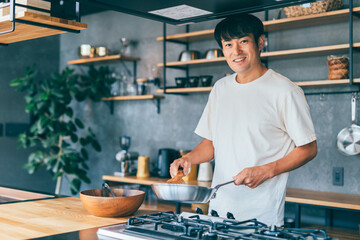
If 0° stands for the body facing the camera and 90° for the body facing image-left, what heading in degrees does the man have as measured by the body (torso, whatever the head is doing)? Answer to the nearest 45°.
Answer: approximately 45°

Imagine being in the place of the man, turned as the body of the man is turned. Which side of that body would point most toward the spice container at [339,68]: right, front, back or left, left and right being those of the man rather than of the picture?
back

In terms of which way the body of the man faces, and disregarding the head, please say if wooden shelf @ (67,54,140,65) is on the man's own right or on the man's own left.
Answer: on the man's own right

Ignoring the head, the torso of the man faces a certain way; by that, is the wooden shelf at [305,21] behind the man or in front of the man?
behind

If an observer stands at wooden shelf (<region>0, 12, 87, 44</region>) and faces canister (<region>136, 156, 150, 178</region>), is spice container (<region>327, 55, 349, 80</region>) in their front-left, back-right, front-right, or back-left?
front-right

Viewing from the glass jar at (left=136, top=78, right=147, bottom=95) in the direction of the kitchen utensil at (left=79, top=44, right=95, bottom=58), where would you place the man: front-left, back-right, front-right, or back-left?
back-left

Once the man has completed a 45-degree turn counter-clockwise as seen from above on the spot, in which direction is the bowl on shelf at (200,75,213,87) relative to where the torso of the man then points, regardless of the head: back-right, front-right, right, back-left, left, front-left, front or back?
back
